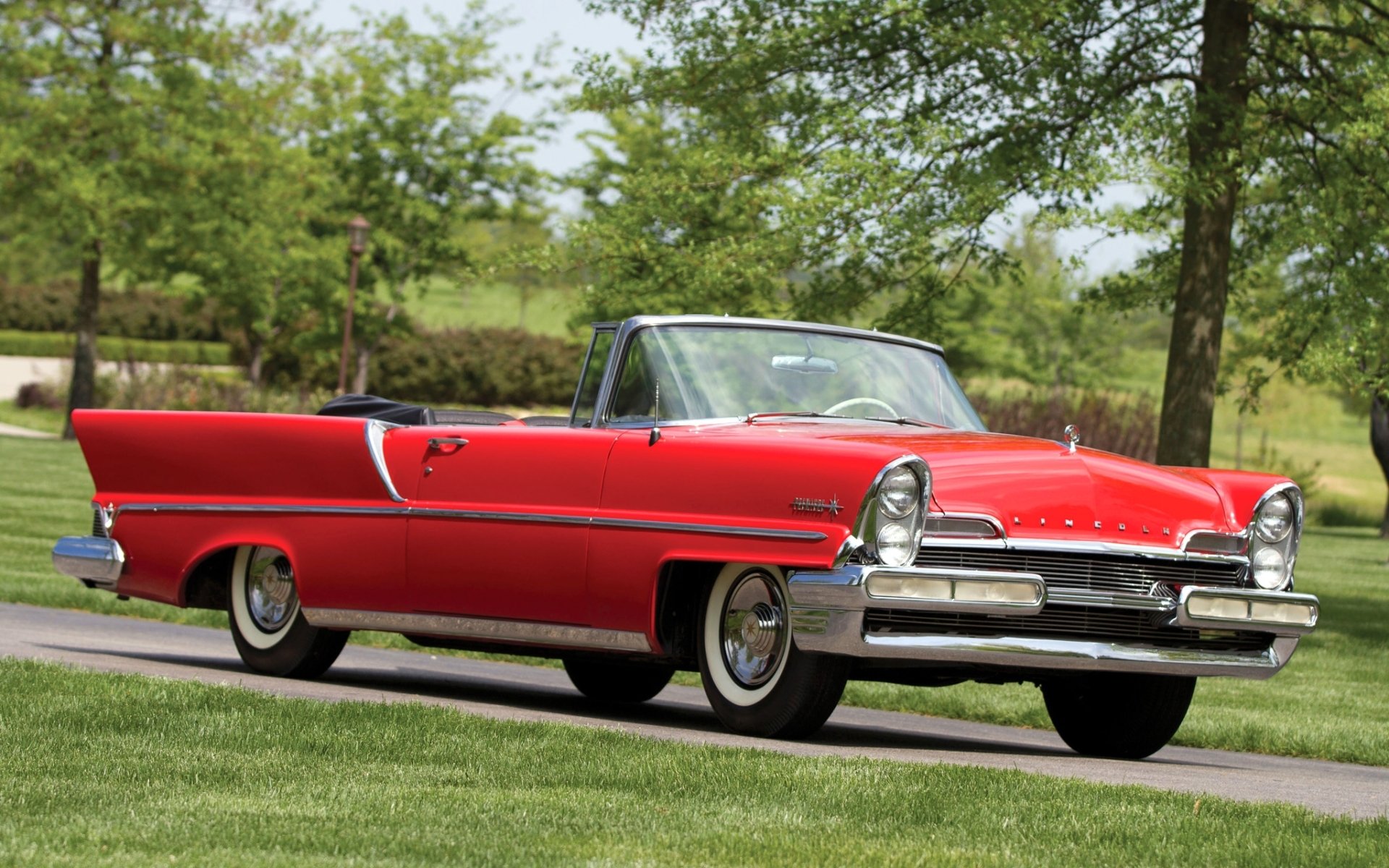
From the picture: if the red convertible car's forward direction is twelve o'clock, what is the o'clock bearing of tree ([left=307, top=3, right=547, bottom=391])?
The tree is roughly at 7 o'clock from the red convertible car.

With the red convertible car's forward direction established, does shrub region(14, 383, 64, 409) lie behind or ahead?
behind

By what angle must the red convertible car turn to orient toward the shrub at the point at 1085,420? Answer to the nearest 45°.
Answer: approximately 135° to its left

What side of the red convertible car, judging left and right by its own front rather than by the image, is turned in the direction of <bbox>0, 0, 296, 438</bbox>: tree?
back

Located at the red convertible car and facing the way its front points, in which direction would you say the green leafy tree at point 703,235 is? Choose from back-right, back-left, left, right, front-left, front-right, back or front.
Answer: back-left

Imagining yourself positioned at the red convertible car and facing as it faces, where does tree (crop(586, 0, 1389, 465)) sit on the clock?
The tree is roughly at 8 o'clock from the red convertible car.

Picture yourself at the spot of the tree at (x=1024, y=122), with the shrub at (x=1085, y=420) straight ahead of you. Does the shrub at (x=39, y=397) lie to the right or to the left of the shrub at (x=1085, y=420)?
left

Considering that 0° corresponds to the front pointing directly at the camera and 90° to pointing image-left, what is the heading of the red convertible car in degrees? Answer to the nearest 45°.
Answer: approximately 315°
